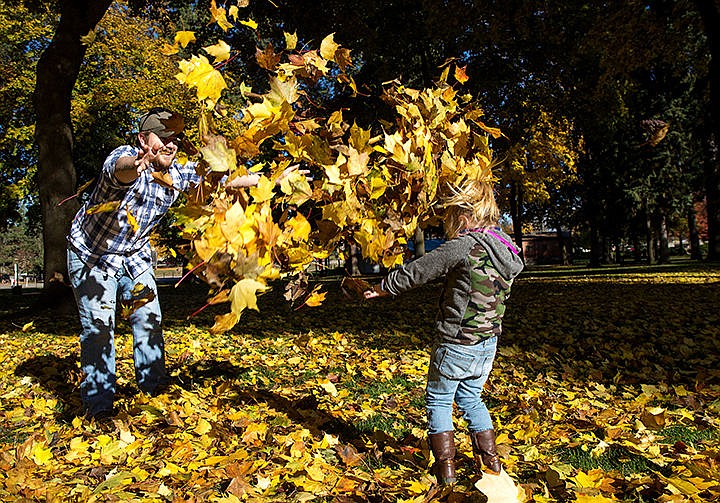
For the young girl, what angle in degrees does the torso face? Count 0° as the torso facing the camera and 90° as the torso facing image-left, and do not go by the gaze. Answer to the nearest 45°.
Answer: approximately 135°

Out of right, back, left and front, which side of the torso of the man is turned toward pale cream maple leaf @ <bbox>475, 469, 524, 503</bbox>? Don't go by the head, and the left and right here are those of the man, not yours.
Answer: front

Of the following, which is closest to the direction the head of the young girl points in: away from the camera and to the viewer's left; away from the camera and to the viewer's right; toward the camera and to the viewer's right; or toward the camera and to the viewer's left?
away from the camera and to the viewer's left

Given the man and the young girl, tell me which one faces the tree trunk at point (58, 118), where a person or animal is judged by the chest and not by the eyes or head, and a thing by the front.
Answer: the young girl

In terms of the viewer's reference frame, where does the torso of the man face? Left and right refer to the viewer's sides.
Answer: facing the viewer and to the right of the viewer

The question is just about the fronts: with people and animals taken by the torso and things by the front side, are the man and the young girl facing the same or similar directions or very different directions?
very different directions

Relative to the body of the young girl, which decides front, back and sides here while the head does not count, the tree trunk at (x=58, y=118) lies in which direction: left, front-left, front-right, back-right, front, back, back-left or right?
front

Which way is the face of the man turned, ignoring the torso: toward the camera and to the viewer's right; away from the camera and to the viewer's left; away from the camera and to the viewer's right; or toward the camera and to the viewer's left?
toward the camera and to the viewer's right

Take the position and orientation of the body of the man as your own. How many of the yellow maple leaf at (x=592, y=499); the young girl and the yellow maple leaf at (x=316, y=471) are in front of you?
3

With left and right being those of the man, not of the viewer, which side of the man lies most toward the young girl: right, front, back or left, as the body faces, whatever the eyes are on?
front
